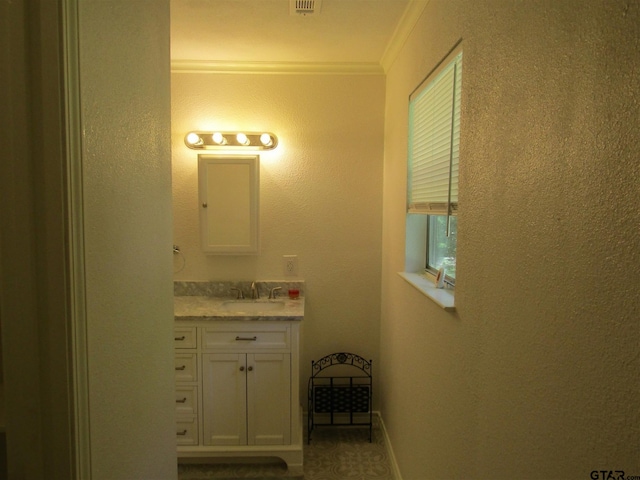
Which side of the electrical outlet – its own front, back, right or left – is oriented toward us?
front

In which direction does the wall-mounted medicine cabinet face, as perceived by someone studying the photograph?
facing the viewer

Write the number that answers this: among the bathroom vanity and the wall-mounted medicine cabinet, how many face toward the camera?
2
